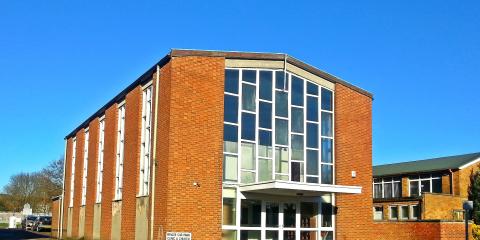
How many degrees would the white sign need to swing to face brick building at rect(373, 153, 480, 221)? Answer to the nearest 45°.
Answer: approximately 135° to its left

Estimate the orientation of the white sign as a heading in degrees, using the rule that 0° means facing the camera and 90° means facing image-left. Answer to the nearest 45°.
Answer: approximately 0°
